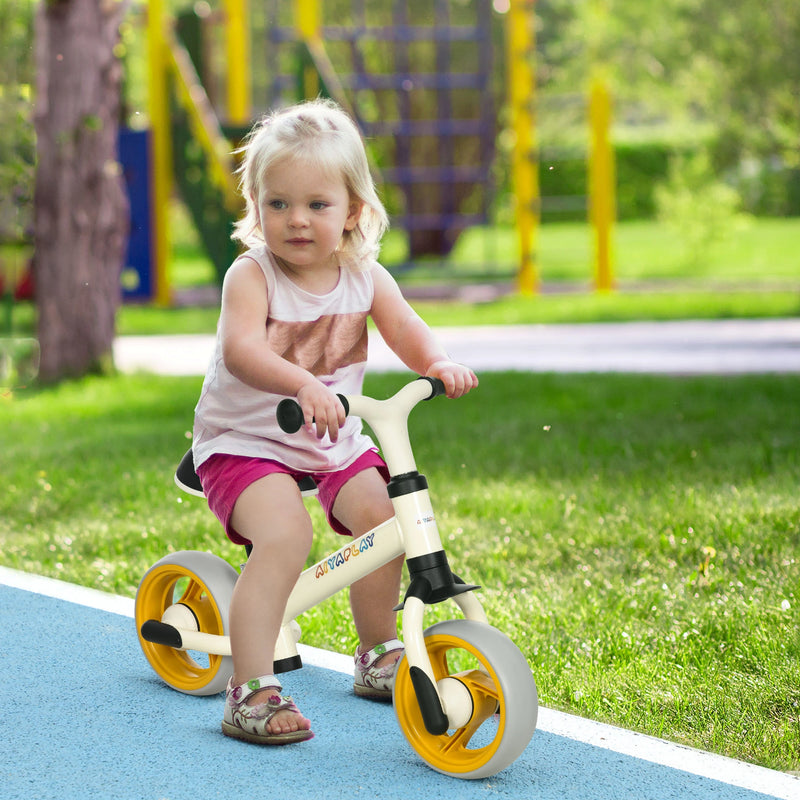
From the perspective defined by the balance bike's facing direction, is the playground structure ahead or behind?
behind

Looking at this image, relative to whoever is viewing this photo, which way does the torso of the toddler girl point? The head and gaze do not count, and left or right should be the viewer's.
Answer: facing the viewer and to the right of the viewer

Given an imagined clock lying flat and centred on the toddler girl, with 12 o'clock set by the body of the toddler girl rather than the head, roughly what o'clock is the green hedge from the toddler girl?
The green hedge is roughly at 8 o'clock from the toddler girl.

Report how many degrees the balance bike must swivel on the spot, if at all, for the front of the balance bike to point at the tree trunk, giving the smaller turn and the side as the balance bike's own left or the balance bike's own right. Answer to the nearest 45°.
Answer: approximately 135° to the balance bike's own left

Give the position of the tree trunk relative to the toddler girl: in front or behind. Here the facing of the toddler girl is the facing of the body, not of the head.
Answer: behind

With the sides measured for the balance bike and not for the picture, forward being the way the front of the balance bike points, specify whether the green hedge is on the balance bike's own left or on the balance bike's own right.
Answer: on the balance bike's own left
